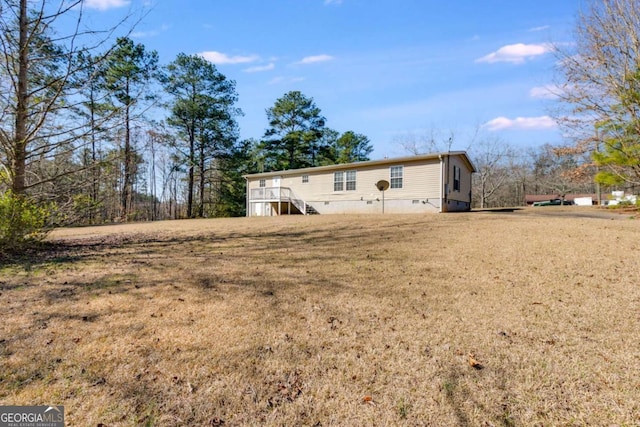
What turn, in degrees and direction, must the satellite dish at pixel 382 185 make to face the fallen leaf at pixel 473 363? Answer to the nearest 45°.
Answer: approximately 45° to its left

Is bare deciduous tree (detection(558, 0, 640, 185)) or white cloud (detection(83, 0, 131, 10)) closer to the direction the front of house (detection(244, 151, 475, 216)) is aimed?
the white cloud

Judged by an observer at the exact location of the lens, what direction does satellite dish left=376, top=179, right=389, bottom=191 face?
facing the viewer and to the left of the viewer
